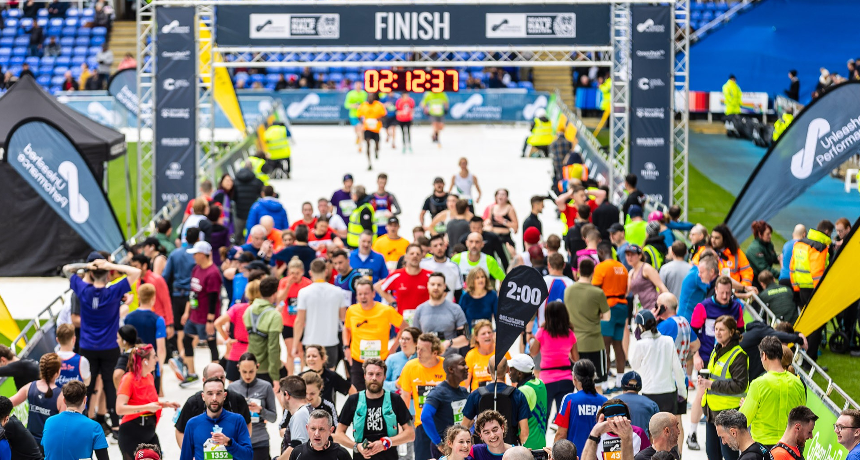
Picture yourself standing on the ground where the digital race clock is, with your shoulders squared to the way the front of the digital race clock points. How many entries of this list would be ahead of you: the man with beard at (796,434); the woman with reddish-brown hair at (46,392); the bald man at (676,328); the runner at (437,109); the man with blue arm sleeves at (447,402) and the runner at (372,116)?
4

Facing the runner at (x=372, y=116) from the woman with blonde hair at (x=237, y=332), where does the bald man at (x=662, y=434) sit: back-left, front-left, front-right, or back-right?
back-right

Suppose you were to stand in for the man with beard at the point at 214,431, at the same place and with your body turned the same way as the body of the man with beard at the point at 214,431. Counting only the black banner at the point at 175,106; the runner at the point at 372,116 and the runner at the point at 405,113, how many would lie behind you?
3

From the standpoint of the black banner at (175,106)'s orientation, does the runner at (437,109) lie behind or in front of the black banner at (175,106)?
behind

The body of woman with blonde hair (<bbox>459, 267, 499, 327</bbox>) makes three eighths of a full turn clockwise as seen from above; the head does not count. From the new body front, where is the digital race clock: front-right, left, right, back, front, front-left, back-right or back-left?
front-right

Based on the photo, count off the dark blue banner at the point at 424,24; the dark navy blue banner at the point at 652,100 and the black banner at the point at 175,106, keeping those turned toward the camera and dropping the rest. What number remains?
3

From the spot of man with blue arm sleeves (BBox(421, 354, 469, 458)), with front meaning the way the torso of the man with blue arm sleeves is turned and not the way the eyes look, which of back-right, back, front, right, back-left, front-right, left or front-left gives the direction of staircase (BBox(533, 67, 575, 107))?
back-left

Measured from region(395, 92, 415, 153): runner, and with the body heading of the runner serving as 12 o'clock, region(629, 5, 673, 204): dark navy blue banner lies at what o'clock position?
The dark navy blue banner is roughly at 11 o'clock from the runner.

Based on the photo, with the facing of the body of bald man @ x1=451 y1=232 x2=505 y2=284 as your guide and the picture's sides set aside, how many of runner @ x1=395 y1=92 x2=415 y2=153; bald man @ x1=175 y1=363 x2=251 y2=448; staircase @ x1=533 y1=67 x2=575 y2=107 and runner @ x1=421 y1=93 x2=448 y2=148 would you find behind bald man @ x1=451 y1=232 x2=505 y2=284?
3

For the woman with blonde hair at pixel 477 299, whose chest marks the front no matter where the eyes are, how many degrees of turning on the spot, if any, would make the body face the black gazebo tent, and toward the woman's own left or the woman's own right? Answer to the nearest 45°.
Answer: approximately 135° to the woman's own right

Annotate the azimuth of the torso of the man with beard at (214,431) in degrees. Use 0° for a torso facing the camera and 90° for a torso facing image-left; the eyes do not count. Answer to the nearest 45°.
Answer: approximately 0°

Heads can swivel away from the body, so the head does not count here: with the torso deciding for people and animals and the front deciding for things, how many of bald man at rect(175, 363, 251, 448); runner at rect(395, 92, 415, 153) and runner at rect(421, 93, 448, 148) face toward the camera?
3

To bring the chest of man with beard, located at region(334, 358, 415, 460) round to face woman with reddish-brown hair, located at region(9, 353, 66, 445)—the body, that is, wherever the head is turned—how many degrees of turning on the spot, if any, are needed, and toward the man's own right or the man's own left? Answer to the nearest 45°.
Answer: approximately 90° to the man's own right

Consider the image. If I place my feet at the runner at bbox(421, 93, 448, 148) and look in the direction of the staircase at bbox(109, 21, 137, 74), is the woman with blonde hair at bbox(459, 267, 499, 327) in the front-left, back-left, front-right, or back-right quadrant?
back-left
